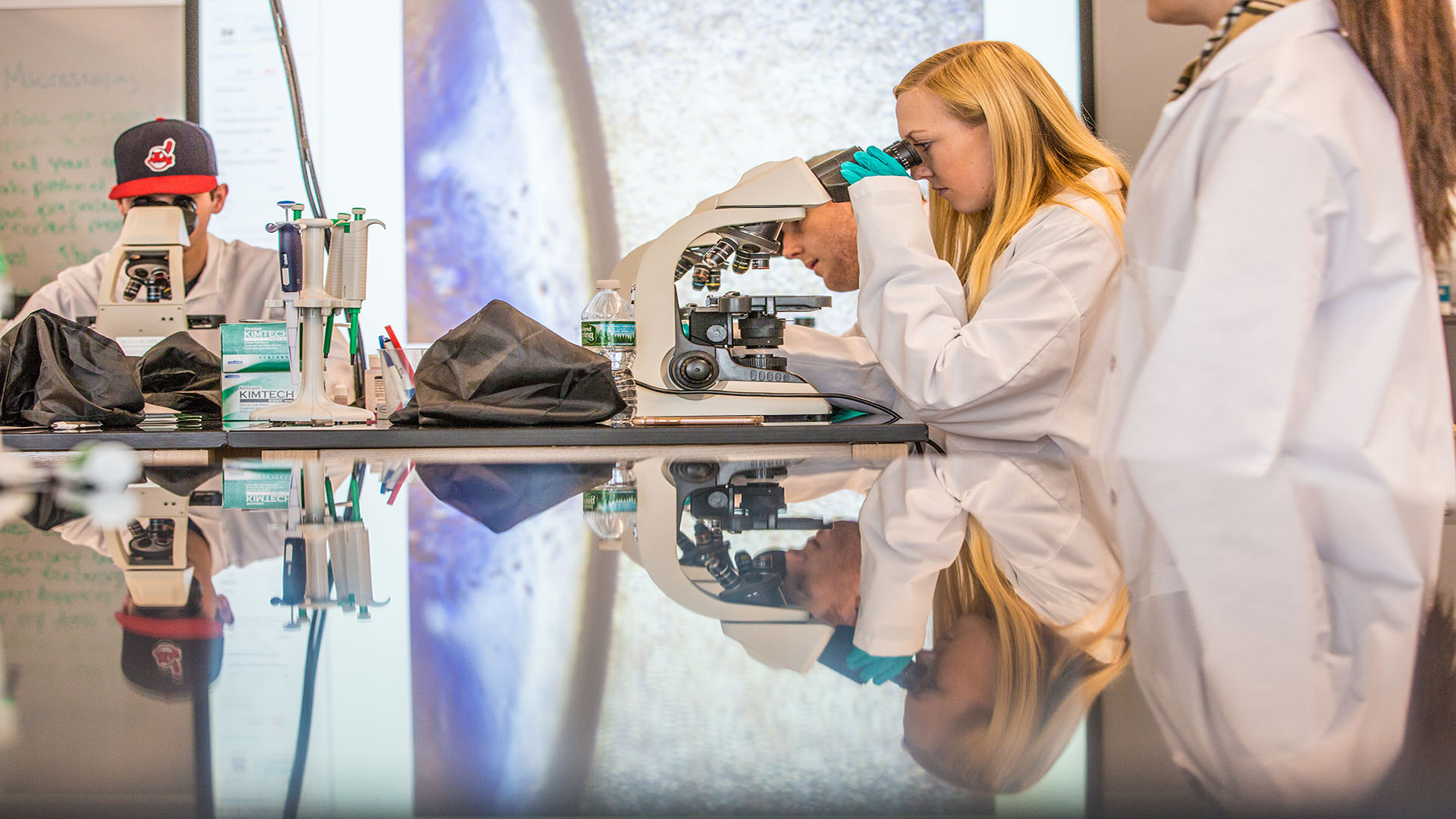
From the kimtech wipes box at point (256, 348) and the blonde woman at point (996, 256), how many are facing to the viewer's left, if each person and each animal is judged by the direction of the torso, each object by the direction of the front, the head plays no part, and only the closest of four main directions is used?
1

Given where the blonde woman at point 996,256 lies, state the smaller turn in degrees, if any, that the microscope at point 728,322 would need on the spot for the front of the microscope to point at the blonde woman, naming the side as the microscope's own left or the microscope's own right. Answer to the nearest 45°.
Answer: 0° — it already faces them

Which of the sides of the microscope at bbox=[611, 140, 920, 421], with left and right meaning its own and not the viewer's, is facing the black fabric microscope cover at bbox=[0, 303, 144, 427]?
back

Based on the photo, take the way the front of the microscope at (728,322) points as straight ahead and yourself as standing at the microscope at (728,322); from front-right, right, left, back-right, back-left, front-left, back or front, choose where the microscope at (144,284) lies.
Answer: back

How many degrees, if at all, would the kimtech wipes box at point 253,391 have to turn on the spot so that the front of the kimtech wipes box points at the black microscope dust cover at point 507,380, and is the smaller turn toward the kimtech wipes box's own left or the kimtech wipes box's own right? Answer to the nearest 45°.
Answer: approximately 45° to the kimtech wipes box's own left

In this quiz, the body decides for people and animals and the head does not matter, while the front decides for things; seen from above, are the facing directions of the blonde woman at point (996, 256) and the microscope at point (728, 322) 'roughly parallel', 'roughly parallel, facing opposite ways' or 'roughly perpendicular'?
roughly parallel, facing opposite ways

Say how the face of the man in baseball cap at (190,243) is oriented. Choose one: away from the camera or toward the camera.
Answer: toward the camera

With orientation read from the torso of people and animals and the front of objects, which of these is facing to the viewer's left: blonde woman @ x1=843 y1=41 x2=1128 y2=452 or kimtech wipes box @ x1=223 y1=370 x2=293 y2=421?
the blonde woman

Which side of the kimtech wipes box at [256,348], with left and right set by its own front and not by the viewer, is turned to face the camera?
front

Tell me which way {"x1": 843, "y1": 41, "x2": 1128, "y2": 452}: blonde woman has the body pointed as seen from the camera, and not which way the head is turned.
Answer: to the viewer's left

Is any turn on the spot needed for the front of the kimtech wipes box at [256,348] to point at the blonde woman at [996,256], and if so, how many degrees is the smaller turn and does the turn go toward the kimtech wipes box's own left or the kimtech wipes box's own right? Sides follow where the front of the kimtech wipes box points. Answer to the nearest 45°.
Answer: approximately 45° to the kimtech wipes box's own left

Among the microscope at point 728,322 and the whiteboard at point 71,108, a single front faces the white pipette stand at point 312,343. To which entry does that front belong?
the whiteboard

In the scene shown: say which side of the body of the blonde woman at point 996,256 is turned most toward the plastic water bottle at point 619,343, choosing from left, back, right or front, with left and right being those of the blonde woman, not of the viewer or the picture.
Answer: front

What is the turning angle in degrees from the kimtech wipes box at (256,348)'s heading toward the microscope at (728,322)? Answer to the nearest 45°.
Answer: approximately 45° to its left

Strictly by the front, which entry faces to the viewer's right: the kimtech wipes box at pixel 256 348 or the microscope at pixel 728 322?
the microscope

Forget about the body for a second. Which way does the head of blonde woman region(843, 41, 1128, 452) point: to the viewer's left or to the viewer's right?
to the viewer's left

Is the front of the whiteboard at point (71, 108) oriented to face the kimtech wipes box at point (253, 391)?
yes
